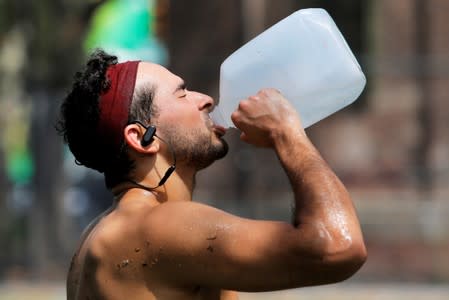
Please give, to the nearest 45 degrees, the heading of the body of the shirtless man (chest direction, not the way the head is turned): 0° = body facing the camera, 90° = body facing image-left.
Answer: approximately 270°

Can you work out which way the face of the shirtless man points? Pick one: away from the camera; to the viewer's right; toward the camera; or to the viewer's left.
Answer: to the viewer's right
